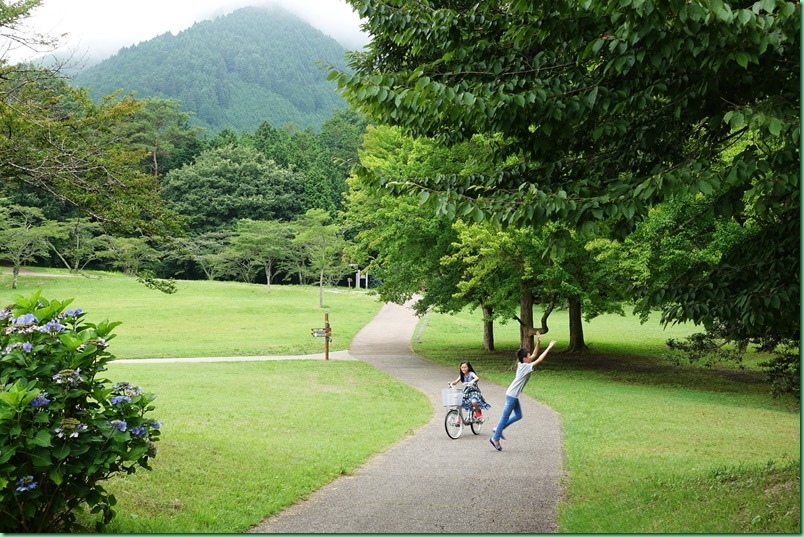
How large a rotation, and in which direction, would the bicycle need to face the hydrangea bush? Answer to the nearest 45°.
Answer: approximately 45° to its left

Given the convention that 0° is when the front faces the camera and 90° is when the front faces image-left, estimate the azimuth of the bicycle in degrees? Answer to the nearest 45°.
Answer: approximately 45°

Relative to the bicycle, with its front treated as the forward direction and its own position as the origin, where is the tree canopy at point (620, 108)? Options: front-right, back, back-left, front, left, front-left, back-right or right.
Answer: front-left

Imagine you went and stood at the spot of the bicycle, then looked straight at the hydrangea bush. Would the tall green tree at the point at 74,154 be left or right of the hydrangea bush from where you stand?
right

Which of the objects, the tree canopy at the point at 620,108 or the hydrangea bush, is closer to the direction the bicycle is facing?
the hydrangea bush

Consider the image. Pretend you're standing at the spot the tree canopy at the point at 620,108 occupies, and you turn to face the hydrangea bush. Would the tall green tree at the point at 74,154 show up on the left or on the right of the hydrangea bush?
right
